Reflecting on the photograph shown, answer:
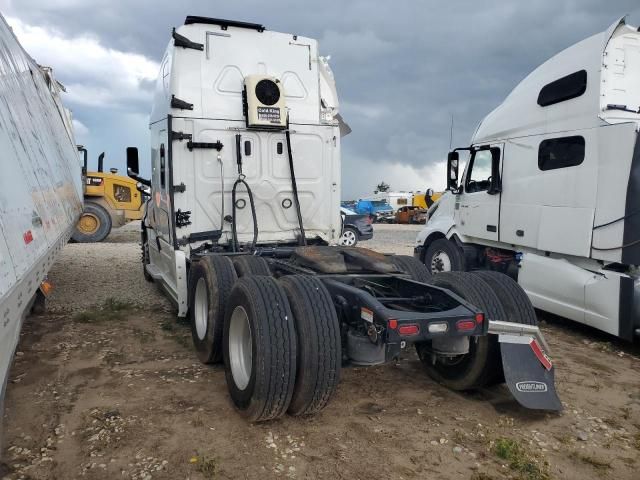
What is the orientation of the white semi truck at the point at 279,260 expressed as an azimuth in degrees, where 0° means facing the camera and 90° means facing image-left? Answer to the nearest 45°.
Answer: approximately 135°

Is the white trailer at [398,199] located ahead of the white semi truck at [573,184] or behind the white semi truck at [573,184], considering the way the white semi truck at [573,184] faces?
ahead

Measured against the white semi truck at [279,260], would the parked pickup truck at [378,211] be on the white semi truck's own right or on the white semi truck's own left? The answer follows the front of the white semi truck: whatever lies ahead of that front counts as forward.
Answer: on the white semi truck's own right

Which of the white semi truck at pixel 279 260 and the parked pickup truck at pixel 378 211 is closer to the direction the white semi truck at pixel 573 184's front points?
the parked pickup truck

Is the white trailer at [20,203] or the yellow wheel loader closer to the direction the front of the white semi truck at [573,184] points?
the yellow wheel loader

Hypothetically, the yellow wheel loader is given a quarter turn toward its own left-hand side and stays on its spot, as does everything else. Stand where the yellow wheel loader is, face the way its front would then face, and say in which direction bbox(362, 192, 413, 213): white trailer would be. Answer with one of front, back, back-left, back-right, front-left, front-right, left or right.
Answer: back-left

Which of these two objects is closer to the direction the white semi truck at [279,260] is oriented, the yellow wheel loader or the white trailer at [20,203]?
the yellow wheel loader
